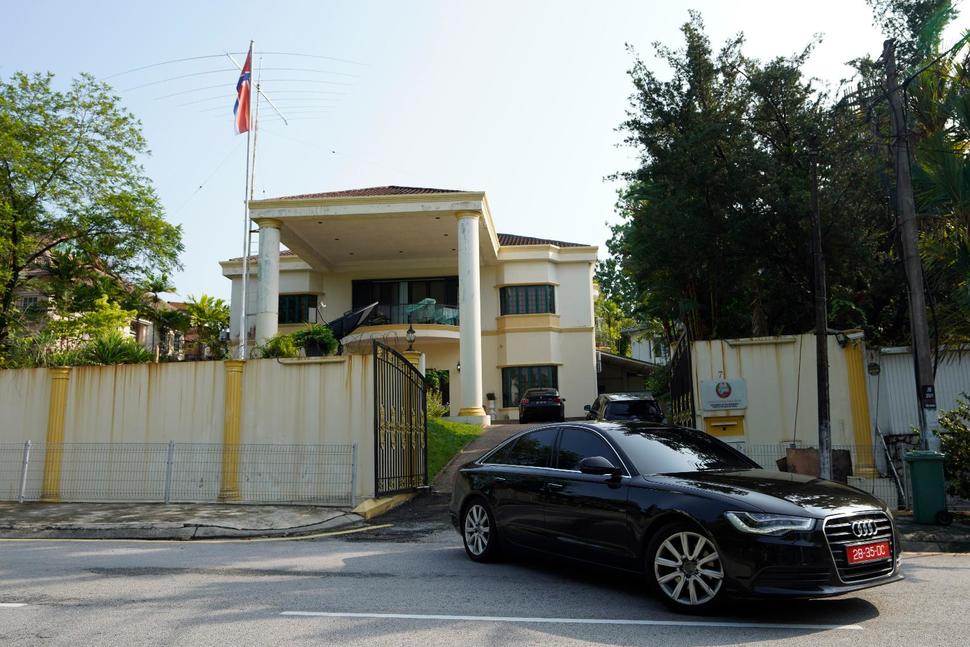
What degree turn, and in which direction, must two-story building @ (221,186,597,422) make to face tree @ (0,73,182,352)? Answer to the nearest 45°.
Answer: approximately 45° to its right

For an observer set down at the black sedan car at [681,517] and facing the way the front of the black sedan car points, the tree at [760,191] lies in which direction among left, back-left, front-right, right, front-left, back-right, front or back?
back-left

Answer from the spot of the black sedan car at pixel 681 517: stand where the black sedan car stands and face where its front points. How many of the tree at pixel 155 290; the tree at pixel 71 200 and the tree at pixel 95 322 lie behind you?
3

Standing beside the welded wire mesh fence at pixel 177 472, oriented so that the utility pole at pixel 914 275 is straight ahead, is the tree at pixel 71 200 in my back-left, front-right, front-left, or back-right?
back-left

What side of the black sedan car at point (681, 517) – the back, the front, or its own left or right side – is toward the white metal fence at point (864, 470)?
left

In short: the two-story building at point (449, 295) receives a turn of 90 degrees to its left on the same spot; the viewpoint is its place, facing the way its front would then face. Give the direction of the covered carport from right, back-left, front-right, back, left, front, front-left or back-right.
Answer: front-left

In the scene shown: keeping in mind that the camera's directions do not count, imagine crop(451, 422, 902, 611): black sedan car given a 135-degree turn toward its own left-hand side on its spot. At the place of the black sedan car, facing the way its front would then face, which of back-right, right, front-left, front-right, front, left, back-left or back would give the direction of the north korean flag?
front-left

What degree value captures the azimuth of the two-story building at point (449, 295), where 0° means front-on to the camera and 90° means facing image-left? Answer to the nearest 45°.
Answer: approximately 0°

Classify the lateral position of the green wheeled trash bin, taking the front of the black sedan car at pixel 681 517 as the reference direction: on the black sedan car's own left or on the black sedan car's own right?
on the black sedan car's own left

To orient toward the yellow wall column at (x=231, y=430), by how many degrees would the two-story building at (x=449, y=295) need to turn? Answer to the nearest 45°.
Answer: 0° — it already faces it

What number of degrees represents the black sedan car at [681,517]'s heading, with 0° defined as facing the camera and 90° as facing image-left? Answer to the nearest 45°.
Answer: approximately 315°

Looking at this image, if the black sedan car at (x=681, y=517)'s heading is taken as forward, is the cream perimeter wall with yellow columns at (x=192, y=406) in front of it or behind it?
behind
